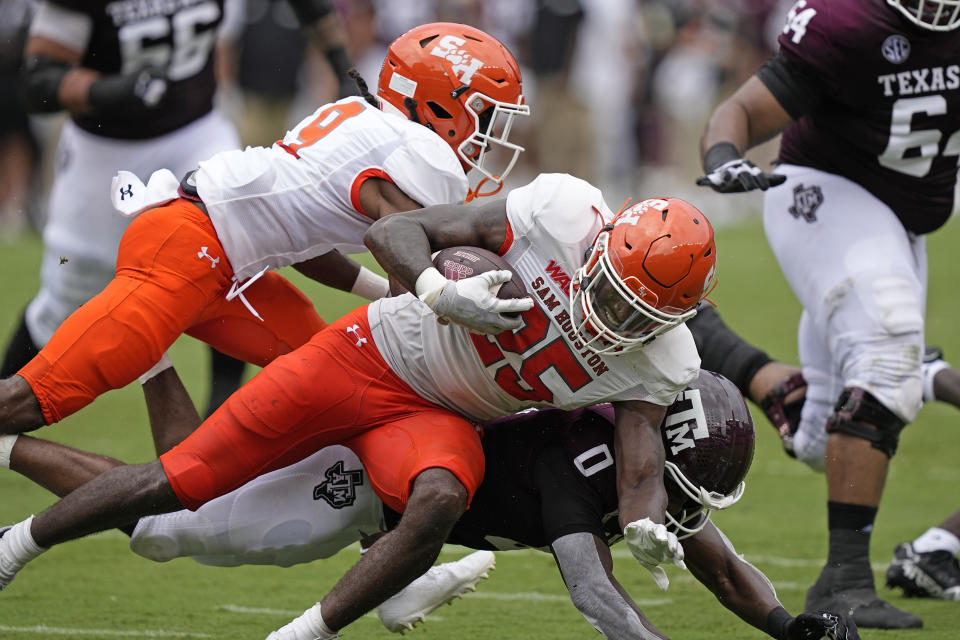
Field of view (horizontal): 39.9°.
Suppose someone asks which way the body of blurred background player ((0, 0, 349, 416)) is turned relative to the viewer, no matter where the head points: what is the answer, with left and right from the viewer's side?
facing the viewer and to the right of the viewer

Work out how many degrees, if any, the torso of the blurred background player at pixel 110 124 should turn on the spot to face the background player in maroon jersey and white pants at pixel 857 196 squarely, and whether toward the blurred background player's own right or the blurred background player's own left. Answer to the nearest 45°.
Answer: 0° — they already face them

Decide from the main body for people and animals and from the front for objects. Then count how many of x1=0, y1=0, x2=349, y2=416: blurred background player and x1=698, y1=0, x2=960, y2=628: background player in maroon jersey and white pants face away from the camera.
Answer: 0
